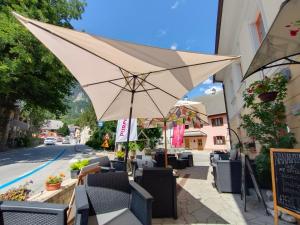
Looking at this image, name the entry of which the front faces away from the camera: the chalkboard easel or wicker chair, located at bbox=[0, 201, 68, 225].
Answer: the wicker chair

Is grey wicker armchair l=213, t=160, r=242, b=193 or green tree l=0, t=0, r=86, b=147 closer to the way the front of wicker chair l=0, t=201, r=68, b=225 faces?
the green tree

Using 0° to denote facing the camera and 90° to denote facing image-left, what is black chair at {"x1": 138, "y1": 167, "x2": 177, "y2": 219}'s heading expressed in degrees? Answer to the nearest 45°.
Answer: approximately 180°

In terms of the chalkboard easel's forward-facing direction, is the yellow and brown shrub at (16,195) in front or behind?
in front

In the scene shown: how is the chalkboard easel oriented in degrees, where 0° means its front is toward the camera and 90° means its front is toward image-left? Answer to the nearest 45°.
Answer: approximately 45°

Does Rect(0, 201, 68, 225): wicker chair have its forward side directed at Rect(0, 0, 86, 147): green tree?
yes

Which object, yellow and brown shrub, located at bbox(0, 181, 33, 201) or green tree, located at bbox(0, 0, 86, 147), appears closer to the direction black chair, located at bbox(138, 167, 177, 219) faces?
the green tree

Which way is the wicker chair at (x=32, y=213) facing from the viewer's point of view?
away from the camera

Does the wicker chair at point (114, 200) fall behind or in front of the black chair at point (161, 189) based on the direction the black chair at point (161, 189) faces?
behind

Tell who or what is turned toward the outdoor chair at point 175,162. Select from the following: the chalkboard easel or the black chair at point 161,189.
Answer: the black chair

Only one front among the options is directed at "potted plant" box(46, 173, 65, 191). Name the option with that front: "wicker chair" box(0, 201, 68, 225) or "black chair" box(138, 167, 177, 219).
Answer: the wicker chair
